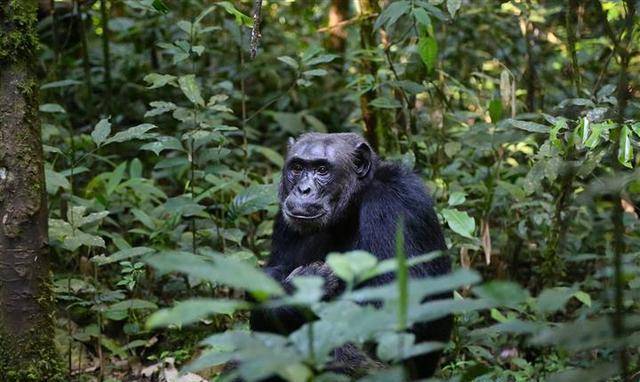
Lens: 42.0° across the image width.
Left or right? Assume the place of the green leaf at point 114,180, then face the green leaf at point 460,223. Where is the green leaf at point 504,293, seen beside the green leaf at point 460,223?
right

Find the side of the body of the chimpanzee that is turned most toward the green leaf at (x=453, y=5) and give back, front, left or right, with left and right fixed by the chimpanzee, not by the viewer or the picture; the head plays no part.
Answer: back

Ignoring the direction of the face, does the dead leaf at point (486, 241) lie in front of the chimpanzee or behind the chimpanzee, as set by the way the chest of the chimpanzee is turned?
behind

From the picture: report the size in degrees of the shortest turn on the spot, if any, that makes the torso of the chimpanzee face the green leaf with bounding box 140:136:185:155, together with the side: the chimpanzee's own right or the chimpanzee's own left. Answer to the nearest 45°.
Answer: approximately 90° to the chimpanzee's own right

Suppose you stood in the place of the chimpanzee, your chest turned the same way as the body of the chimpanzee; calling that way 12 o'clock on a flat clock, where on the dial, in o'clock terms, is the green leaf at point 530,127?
The green leaf is roughly at 7 o'clock from the chimpanzee.

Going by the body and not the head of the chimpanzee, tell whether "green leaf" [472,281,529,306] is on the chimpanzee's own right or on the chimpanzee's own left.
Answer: on the chimpanzee's own left

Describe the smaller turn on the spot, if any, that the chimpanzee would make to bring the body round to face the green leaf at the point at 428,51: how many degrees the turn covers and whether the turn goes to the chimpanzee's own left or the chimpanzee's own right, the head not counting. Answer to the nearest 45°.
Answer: approximately 180°

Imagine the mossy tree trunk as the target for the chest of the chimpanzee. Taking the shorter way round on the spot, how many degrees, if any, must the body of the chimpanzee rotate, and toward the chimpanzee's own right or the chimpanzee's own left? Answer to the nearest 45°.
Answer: approximately 45° to the chimpanzee's own right

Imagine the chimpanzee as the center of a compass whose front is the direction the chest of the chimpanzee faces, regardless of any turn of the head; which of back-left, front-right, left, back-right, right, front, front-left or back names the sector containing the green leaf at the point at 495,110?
back

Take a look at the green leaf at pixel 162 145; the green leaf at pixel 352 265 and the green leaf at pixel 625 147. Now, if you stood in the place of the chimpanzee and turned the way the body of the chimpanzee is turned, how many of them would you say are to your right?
1

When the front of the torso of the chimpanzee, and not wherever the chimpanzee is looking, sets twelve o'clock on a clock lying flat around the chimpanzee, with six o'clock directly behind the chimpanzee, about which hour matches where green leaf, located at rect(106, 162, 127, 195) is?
The green leaf is roughly at 3 o'clock from the chimpanzee.

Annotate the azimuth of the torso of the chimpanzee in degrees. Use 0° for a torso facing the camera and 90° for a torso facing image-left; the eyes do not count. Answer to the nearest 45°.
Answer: approximately 45°
